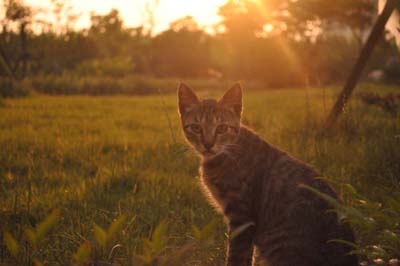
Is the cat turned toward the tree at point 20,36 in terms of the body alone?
no

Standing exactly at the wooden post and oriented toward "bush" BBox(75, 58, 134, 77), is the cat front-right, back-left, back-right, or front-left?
back-left

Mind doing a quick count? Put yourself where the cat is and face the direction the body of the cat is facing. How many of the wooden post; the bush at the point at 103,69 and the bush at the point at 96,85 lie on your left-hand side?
0

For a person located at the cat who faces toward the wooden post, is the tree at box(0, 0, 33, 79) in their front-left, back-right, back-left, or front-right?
front-left

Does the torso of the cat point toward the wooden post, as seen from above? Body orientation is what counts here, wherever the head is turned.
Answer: no

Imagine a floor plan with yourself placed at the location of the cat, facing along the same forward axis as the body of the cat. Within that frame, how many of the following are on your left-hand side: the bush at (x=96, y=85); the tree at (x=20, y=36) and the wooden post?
0

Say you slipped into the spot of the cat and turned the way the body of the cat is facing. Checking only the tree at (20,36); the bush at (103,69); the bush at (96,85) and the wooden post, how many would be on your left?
0

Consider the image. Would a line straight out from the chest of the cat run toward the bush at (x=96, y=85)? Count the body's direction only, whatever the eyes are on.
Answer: no

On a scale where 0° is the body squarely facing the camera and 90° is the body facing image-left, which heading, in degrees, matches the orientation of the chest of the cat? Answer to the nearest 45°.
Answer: approximately 90°

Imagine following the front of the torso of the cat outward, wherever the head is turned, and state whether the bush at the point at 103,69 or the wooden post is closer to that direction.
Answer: the bush

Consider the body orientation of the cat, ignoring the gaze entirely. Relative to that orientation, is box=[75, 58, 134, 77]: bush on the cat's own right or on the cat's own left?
on the cat's own right
